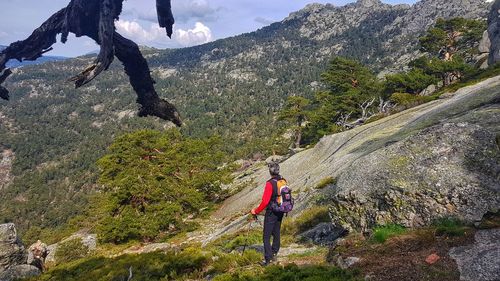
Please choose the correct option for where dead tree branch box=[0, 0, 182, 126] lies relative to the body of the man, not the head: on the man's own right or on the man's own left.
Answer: on the man's own left

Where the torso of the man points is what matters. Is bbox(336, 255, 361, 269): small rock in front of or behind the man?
behind

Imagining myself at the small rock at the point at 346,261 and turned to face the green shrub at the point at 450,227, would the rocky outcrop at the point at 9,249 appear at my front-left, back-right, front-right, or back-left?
back-left

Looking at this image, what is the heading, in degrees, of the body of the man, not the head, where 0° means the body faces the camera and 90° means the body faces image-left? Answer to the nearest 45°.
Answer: approximately 135°

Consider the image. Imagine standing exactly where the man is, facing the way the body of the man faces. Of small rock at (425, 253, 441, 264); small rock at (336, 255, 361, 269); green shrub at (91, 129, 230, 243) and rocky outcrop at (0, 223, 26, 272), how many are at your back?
2

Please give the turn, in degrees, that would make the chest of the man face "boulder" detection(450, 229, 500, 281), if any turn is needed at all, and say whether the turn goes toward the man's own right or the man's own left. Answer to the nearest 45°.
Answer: approximately 180°

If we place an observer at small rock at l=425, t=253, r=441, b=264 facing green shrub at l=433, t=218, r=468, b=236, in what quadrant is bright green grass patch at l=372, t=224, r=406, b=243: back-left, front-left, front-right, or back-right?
front-left

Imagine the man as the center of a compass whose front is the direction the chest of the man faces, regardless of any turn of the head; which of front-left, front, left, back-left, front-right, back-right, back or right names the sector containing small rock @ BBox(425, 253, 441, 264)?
back
